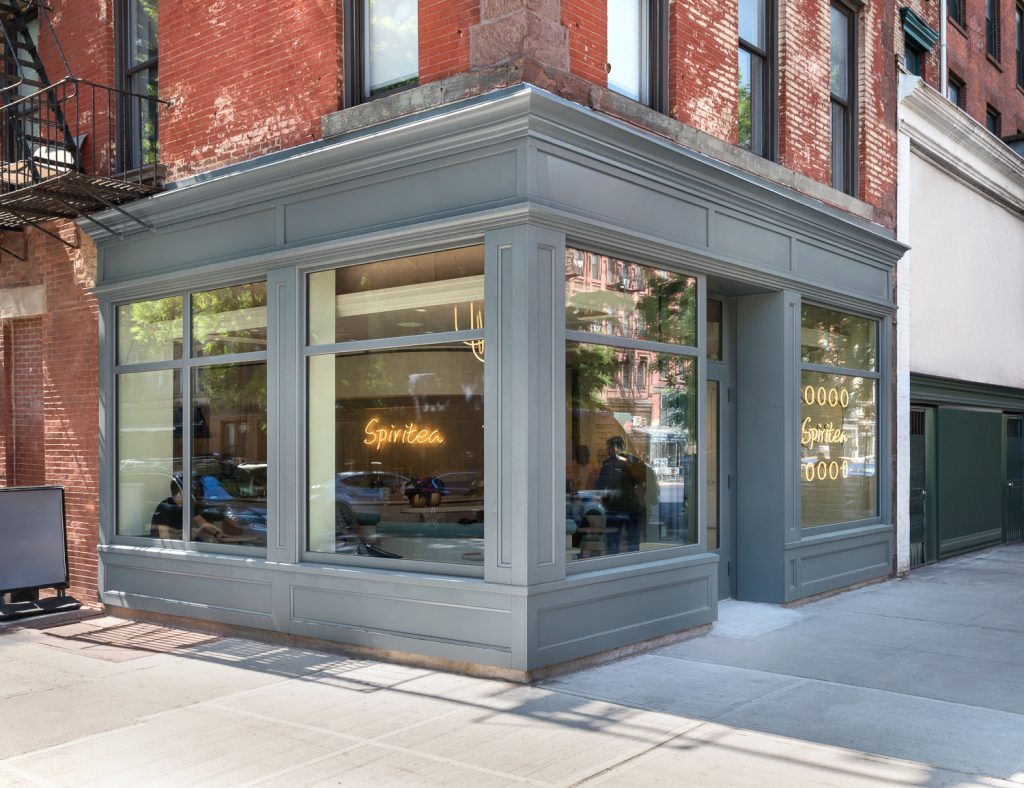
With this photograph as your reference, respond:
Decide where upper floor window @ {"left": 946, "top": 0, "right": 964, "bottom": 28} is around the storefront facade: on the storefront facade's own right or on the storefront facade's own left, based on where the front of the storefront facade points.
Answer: on the storefront facade's own left

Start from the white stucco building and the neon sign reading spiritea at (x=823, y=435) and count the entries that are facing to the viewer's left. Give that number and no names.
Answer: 0

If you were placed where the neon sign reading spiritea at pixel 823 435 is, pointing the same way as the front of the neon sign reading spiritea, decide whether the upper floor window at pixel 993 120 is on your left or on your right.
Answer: on your left

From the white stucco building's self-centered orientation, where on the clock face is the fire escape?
The fire escape is roughly at 3 o'clock from the white stucco building.

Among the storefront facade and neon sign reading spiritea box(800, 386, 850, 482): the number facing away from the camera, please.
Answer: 0

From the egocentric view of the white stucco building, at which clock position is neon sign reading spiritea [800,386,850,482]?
The neon sign reading spiritea is roughly at 2 o'clock from the white stucco building.

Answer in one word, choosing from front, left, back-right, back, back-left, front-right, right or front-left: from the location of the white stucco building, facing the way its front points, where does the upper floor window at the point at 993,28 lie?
back-left
